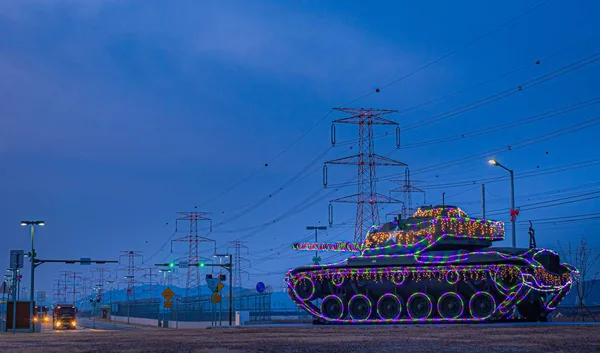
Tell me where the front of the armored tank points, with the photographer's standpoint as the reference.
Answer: facing away from the viewer and to the left of the viewer
